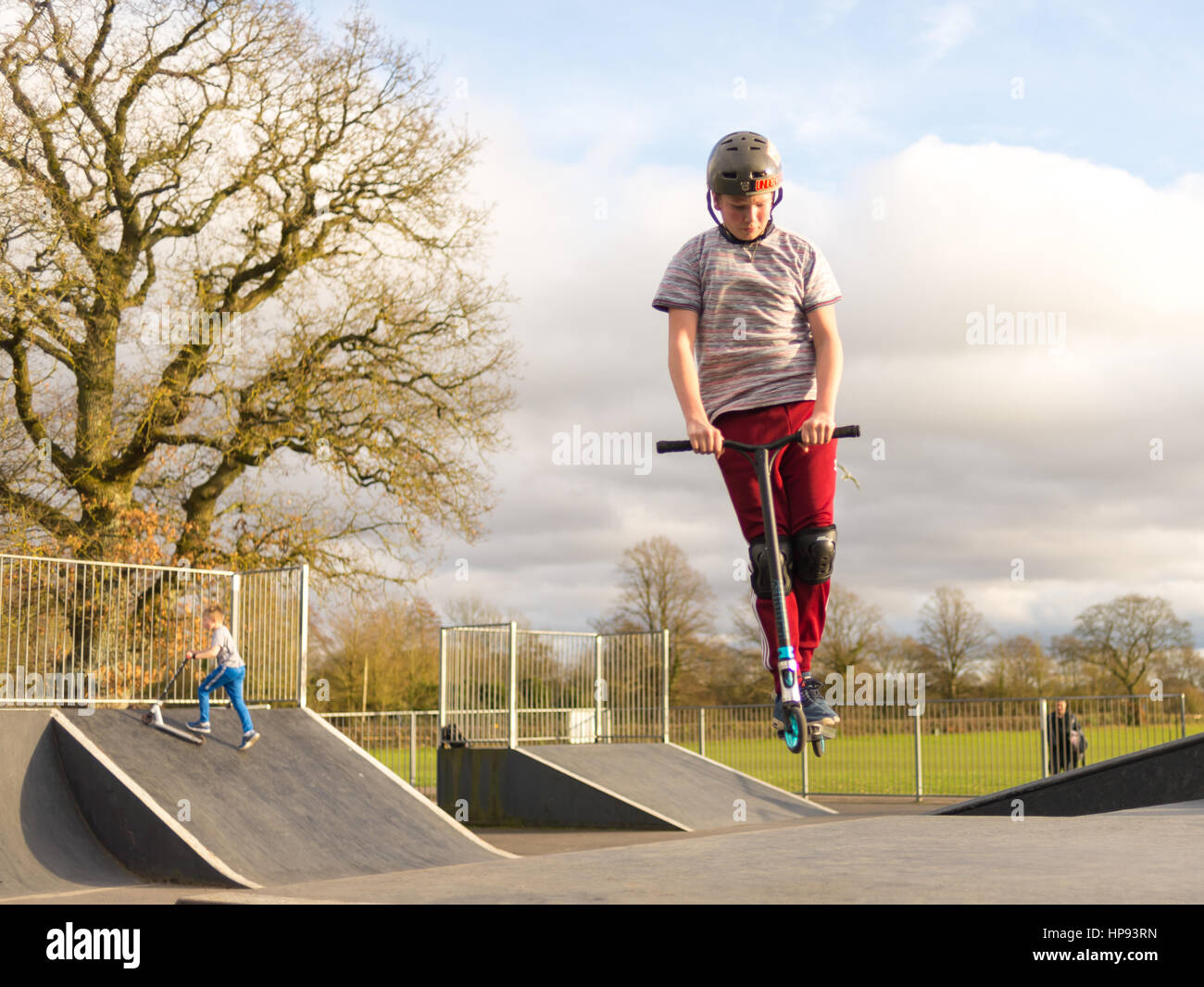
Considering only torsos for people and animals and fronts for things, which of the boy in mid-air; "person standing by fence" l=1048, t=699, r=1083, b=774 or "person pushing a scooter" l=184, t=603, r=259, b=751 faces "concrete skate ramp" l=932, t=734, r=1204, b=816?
"person standing by fence" l=1048, t=699, r=1083, b=774

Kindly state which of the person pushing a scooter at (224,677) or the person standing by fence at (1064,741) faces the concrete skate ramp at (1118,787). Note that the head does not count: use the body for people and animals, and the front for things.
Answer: the person standing by fence at (1064,741)

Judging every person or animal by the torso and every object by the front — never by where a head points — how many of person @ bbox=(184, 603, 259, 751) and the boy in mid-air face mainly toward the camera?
1

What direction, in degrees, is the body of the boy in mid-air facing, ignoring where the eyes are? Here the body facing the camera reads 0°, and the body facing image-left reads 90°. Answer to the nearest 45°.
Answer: approximately 0°

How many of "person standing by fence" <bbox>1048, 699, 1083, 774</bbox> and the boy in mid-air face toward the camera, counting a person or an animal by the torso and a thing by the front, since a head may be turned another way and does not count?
2

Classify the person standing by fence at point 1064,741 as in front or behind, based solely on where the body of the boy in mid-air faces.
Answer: behind

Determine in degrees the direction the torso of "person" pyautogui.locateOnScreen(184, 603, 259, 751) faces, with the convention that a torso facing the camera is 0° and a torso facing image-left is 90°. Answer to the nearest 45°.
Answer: approximately 90°

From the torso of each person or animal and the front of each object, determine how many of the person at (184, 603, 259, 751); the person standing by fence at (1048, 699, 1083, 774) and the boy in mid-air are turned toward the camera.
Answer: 2

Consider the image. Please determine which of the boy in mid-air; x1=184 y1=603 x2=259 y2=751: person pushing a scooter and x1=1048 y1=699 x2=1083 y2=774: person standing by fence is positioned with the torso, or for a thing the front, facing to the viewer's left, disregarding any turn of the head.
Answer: x1=184 y1=603 x2=259 y2=751: person pushing a scooter

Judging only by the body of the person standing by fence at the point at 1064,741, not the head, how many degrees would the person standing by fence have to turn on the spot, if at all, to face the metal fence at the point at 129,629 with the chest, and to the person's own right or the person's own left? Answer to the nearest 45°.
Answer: approximately 45° to the person's own right
